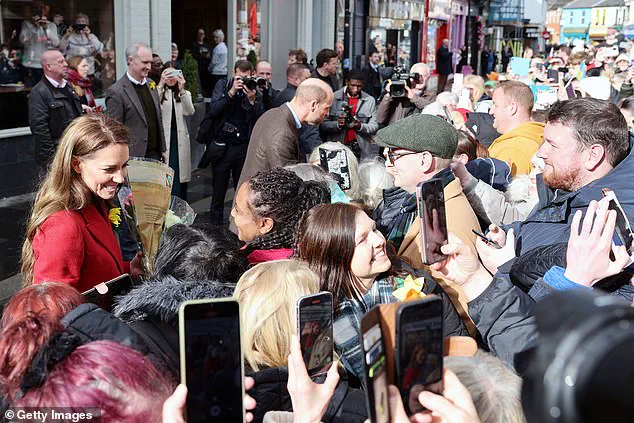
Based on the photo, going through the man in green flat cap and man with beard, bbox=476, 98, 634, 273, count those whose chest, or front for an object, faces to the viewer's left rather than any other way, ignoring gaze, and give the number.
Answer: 2

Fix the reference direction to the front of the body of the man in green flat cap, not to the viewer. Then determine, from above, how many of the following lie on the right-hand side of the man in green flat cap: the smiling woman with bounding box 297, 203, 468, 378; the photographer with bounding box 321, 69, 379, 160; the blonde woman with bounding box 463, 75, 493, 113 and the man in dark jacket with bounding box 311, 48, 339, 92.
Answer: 3

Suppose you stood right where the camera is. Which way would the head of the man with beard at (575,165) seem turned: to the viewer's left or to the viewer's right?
to the viewer's left

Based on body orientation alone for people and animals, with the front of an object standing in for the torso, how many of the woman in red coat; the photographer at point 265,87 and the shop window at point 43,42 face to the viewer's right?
1

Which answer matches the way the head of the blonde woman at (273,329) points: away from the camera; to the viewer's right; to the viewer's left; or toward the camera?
away from the camera

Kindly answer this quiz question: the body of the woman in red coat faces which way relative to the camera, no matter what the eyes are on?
to the viewer's right

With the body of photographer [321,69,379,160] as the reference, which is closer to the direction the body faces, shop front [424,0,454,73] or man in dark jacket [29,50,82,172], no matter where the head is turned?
the man in dark jacket

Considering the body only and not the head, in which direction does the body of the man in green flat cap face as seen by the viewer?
to the viewer's left

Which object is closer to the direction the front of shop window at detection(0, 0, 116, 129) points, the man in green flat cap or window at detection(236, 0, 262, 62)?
the man in green flat cap

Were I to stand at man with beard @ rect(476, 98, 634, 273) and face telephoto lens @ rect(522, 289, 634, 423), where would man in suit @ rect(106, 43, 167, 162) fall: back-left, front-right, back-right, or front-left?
back-right

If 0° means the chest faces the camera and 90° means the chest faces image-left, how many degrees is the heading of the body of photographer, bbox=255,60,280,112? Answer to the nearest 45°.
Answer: approximately 0°
